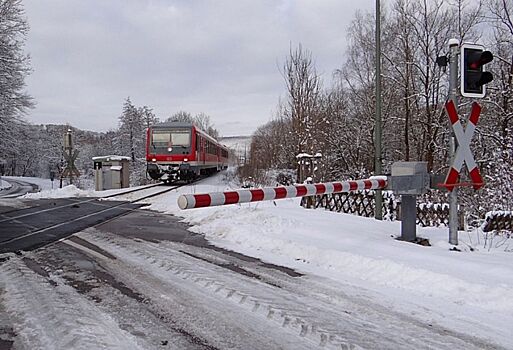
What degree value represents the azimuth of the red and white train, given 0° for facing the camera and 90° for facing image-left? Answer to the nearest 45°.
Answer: approximately 0°
